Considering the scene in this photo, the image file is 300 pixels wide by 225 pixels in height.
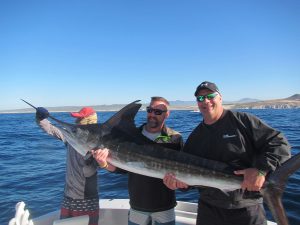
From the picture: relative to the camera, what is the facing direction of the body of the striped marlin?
to the viewer's left
